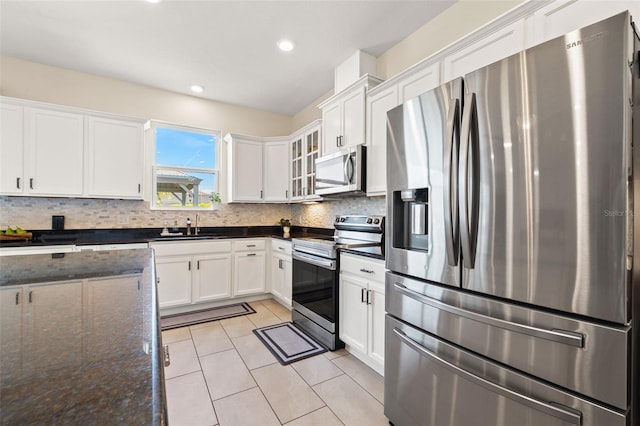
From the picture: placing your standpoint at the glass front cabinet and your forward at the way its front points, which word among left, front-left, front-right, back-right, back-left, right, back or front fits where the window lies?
front-right

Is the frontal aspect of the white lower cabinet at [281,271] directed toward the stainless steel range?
no

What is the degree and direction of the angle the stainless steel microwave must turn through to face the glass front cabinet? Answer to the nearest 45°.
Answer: approximately 90° to its right

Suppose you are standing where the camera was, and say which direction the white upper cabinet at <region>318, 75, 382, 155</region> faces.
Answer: facing the viewer and to the left of the viewer

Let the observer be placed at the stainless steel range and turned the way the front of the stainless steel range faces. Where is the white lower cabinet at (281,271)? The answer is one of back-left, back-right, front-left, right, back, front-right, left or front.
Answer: right

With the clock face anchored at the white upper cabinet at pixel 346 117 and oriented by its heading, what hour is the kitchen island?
The kitchen island is roughly at 11 o'clock from the white upper cabinet.

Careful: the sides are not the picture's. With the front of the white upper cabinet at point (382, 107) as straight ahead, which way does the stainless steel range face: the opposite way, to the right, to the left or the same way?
the same way

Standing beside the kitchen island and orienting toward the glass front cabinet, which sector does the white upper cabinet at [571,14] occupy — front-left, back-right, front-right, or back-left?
front-right

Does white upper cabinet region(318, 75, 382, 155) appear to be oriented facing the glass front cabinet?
no

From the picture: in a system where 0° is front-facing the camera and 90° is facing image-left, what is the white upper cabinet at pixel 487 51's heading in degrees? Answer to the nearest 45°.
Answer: approximately 45°

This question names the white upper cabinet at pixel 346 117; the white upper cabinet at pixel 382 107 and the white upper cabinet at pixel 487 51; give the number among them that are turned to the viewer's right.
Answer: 0

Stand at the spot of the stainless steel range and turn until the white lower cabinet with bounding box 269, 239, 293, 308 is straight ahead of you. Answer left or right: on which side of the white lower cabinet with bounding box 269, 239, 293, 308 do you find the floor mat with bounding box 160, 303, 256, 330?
left

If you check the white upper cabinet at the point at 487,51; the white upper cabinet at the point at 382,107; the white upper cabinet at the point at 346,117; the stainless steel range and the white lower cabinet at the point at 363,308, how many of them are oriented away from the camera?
0

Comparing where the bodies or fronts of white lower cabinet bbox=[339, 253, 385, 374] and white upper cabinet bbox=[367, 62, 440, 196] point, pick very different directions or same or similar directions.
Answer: same or similar directions

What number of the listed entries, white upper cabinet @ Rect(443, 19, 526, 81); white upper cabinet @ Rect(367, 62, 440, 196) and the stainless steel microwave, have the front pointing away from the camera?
0

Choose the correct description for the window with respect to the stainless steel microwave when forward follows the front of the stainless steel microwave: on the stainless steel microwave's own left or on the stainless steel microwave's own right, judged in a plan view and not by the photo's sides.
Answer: on the stainless steel microwave's own right

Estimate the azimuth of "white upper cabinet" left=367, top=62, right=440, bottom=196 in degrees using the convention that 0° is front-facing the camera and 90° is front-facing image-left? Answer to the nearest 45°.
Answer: approximately 45°
